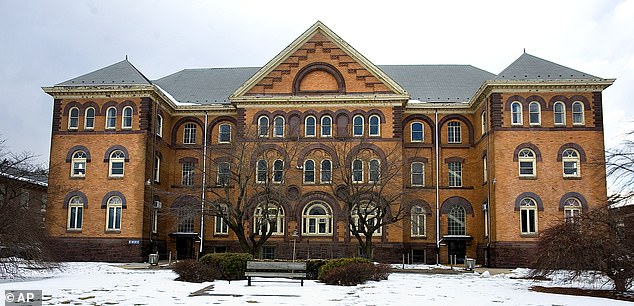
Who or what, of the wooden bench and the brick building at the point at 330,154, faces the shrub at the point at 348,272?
the brick building

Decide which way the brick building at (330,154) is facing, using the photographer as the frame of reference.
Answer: facing the viewer

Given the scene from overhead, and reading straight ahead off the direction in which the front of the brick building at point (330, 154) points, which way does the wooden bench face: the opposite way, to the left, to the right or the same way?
the same way

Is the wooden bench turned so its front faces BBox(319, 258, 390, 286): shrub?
no

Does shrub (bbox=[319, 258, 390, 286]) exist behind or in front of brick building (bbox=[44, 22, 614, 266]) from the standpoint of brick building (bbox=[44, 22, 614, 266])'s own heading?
in front

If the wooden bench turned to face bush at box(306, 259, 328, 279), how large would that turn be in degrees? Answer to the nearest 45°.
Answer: approximately 135° to its left

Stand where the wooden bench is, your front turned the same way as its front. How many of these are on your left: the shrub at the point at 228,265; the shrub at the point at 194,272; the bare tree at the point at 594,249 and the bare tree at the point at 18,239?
1

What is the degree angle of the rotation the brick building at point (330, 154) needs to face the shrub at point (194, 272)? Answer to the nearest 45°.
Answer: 0° — it already faces it

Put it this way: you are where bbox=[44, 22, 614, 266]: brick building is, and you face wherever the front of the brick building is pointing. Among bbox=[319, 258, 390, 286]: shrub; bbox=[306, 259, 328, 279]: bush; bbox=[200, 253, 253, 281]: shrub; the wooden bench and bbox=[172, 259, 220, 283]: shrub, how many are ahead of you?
5

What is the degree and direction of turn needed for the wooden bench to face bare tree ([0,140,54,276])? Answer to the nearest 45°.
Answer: approximately 90° to its right

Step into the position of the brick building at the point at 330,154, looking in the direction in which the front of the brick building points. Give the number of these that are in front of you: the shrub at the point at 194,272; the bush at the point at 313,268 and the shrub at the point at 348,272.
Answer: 3

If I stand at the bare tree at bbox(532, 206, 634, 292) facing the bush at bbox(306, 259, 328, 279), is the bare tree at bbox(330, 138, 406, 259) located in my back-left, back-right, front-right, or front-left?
front-right

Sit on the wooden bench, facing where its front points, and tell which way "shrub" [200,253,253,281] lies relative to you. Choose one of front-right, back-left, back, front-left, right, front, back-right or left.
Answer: back-right

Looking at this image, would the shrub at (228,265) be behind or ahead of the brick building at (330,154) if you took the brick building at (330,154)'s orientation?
ahead

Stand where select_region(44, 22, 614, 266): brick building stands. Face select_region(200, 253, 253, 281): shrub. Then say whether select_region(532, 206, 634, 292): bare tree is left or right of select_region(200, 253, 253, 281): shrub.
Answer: left

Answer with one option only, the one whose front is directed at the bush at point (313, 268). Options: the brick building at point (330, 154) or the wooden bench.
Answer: the brick building

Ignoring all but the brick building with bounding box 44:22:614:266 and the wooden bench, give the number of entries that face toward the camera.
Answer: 2
